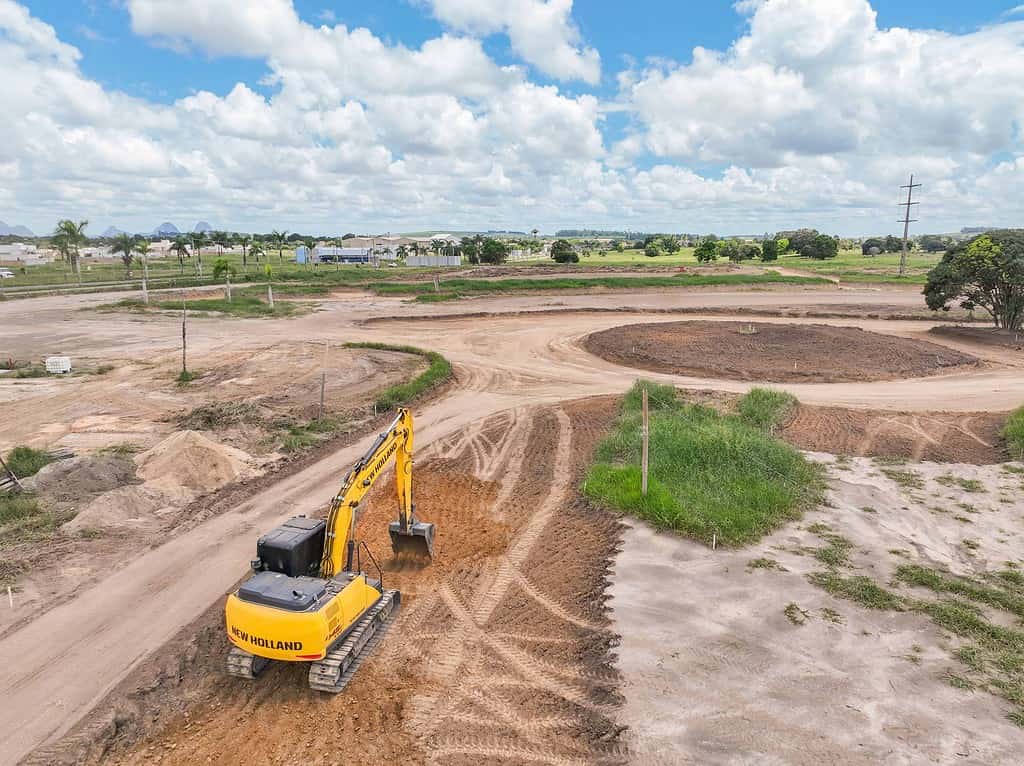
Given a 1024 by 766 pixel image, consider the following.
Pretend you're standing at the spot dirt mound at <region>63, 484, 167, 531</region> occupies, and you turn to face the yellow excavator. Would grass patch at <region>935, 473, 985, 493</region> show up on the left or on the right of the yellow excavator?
left

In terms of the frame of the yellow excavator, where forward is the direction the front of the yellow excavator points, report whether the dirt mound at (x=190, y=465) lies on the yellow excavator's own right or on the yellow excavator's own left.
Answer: on the yellow excavator's own left

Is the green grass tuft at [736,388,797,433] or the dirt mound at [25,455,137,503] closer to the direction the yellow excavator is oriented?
the green grass tuft

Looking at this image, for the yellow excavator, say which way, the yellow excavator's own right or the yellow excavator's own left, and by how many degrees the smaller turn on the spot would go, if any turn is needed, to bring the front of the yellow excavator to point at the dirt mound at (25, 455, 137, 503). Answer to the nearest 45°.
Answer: approximately 90° to the yellow excavator's own left

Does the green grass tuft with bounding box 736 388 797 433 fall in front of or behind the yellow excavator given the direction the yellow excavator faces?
in front

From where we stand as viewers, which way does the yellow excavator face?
facing away from the viewer and to the right of the viewer

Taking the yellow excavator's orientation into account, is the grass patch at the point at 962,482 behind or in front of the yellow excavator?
in front

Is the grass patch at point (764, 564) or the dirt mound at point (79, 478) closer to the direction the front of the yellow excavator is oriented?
the grass patch

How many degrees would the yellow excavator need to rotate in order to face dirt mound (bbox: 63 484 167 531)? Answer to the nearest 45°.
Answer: approximately 90° to its left

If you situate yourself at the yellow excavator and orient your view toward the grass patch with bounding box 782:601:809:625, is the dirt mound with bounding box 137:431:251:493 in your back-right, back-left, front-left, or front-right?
back-left

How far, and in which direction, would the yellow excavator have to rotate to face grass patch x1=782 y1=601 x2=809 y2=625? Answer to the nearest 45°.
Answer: approximately 45° to its right
